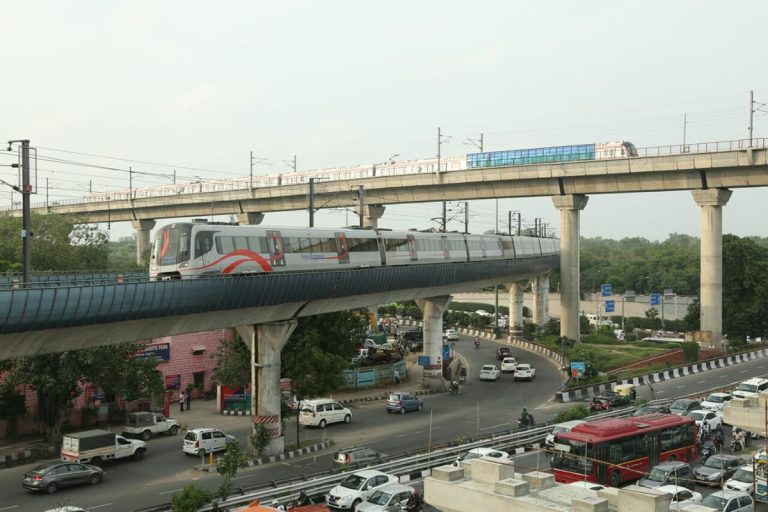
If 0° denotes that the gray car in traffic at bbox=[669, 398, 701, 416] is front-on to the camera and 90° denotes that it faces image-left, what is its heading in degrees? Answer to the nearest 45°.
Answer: approximately 45°

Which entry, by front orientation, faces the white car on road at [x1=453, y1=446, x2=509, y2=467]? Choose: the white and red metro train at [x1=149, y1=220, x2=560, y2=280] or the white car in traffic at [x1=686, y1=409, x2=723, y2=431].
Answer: the white car in traffic at [x1=686, y1=409, x2=723, y2=431]

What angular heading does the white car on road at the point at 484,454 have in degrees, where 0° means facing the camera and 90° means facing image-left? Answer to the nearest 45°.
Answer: approximately 45°

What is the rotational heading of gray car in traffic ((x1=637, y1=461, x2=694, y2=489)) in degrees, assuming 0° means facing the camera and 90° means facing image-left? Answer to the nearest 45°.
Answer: approximately 45°

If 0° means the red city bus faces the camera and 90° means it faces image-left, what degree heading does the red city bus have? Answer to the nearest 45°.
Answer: approximately 45°

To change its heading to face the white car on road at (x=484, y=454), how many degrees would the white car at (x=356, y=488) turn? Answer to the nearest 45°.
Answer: approximately 180°

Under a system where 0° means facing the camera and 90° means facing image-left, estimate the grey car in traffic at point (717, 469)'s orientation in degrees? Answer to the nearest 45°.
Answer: approximately 45°

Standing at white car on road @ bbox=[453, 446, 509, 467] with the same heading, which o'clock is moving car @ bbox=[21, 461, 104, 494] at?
moving car @ bbox=[21, 461, 104, 494] is roughly at 1 o'clock from white car on road @ bbox=[453, 446, 509, 467].

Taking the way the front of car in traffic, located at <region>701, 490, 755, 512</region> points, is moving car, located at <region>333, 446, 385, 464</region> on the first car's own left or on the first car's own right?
on the first car's own right

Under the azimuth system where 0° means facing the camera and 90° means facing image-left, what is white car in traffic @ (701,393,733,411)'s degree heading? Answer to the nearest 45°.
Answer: approximately 45°
